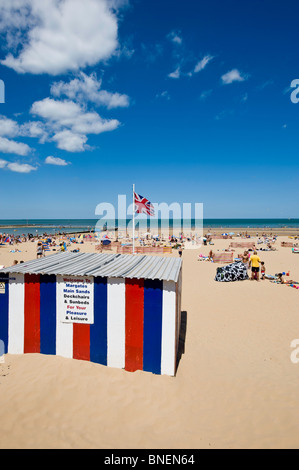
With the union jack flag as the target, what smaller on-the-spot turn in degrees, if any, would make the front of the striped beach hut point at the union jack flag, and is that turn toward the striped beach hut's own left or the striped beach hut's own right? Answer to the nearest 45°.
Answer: approximately 180°

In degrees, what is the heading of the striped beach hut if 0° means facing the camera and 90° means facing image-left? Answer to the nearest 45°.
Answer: approximately 0°
